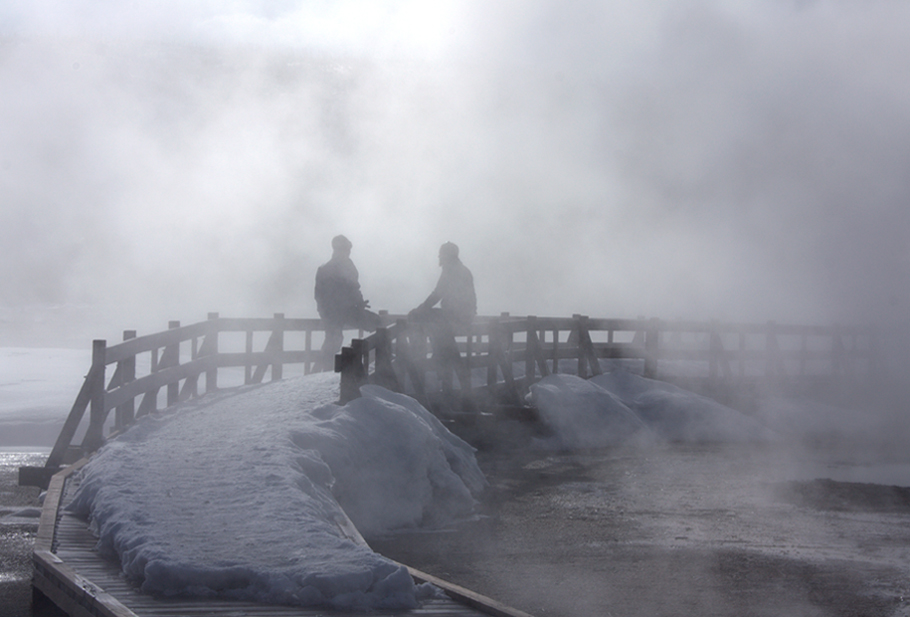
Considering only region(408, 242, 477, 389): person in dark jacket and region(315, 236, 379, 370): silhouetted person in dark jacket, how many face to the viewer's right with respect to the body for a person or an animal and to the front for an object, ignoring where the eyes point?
1

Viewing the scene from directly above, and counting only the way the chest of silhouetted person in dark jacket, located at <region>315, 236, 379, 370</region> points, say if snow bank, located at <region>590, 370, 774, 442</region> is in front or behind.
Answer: in front

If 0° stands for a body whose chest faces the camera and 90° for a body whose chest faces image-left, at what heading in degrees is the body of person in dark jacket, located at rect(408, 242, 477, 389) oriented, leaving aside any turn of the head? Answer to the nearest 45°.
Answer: approximately 90°

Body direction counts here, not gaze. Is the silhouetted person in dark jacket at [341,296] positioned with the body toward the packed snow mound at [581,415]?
yes

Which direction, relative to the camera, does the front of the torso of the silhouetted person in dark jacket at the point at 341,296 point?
to the viewer's right

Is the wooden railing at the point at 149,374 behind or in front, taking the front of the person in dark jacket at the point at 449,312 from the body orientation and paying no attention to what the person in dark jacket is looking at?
in front

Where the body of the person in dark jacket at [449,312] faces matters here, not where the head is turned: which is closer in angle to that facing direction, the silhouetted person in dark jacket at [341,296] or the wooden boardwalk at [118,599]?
the silhouetted person in dark jacket

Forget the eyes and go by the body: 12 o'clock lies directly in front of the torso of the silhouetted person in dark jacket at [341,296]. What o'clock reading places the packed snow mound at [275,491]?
The packed snow mound is roughly at 3 o'clock from the silhouetted person in dark jacket.

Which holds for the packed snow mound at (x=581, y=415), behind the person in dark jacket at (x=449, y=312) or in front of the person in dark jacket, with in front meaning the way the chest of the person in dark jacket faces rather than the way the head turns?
behind

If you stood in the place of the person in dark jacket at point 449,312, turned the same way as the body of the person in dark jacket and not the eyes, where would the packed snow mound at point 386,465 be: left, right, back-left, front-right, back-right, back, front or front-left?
left

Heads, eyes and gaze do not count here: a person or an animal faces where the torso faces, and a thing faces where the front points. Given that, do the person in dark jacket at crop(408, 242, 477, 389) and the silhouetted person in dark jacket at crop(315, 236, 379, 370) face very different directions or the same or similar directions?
very different directions

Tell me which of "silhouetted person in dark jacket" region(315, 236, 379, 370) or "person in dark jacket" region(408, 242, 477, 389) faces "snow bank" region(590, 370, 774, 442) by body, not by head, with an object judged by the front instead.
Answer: the silhouetted person in dark jacket

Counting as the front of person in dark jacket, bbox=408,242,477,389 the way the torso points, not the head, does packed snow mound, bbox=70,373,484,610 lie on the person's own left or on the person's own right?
on the person's own left
